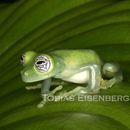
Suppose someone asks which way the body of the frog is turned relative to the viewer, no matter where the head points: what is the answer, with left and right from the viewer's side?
facing the viewer and to the left of the viewer
